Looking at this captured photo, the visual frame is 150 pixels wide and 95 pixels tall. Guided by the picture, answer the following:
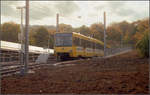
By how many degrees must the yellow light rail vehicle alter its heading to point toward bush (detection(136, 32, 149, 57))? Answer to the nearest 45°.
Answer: approximately 135° to its left

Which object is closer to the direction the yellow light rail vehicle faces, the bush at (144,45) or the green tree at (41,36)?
the green tree

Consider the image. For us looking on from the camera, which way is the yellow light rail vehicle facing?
facing the viewer and to the left of the viewer

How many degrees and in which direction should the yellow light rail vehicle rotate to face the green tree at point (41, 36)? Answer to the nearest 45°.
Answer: approximately 135° to its right
